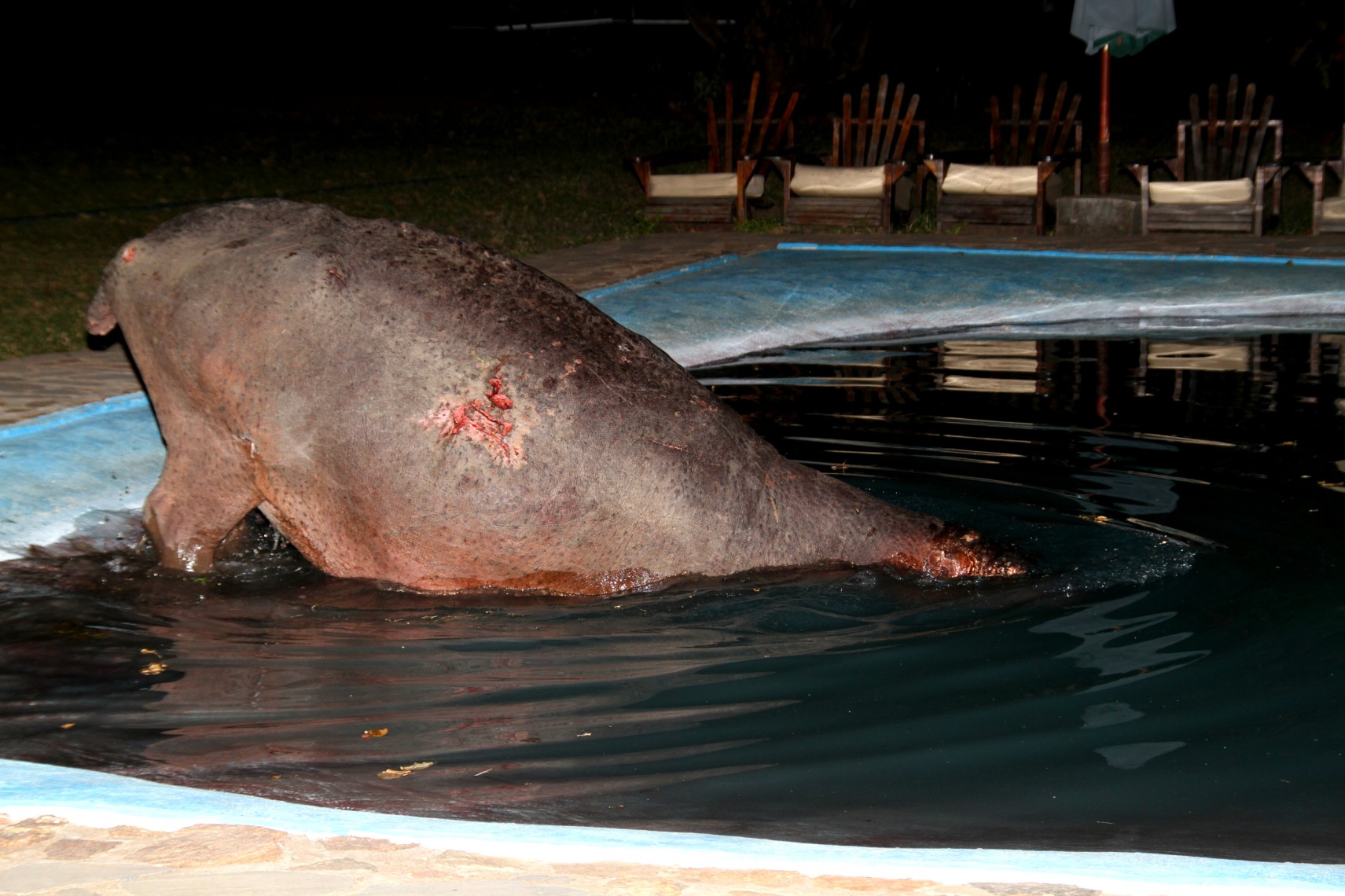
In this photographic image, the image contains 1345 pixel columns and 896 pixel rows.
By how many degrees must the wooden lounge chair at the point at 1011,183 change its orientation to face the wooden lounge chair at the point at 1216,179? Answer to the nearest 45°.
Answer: approximately 135° to its left

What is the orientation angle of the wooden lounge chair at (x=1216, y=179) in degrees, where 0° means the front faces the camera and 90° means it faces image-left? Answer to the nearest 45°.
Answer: approximately 0°

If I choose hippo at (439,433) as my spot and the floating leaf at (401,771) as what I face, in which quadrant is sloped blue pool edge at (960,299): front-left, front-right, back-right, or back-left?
back-left

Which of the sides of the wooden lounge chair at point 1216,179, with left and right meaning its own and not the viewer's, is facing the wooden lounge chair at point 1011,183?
right

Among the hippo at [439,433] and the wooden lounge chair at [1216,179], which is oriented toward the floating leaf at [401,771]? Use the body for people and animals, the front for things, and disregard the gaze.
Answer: the wooden lounge chair

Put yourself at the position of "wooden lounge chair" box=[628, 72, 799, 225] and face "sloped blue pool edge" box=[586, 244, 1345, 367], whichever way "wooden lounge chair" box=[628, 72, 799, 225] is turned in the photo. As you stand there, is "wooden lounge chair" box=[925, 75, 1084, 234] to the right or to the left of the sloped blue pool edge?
left

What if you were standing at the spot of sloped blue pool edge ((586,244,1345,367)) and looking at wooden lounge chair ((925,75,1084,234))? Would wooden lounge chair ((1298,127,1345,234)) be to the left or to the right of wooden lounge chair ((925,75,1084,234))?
right

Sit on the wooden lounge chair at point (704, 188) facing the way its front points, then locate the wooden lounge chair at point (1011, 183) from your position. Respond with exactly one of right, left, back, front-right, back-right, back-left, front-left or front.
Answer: back-left

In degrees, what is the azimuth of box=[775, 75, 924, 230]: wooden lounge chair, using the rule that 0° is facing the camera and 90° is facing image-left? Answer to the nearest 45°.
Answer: approximately 45°

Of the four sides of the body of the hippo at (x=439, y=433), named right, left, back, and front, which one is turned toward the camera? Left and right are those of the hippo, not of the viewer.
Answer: right

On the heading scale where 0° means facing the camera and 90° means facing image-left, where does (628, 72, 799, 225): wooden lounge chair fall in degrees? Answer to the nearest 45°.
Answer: approximately 45°
